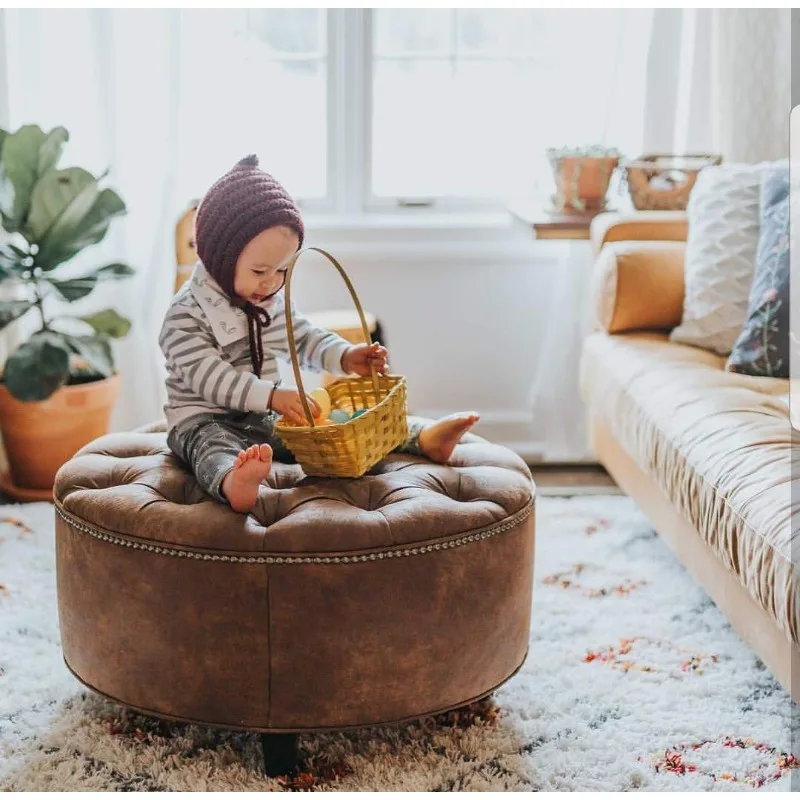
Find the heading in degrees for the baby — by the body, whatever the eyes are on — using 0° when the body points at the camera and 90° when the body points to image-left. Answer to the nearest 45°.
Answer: approximately 315°

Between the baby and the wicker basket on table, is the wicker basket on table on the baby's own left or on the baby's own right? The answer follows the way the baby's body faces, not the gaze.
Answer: on the baby's own left

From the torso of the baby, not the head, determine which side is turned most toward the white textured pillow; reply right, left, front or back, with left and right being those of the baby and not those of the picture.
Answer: left

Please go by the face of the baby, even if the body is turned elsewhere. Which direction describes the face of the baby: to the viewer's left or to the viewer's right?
to the viewer's right
